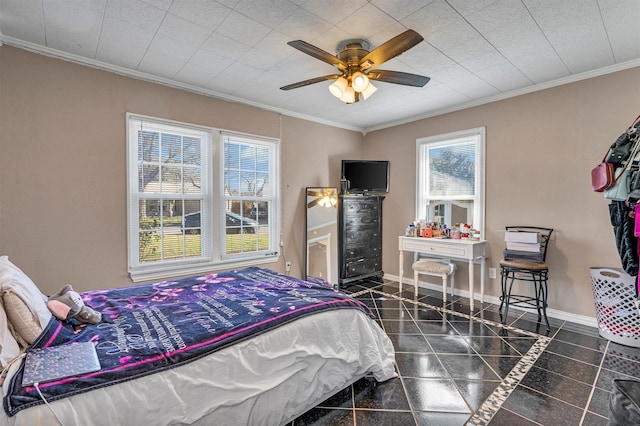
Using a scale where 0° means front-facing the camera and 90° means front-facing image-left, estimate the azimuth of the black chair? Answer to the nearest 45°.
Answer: approximately 45°

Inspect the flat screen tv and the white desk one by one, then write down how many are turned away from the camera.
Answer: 0

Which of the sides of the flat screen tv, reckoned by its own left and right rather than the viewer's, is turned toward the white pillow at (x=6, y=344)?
front

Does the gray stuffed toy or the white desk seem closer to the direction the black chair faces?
the gray stuffed toy

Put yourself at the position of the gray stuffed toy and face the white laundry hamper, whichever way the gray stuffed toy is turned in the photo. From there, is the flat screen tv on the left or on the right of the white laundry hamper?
left

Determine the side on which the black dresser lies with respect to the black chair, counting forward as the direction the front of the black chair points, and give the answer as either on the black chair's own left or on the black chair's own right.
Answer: on the black chair's own right

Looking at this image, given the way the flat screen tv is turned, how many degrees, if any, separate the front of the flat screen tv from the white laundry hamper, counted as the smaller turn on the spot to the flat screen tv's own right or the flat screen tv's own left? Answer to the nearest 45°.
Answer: approximately 45° to the flat screen tv's own left

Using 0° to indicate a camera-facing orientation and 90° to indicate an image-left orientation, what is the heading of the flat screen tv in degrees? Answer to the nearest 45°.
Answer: approximately 0°

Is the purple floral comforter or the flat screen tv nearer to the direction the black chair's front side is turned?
the purple floral comforter

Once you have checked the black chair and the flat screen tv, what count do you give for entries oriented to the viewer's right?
0
